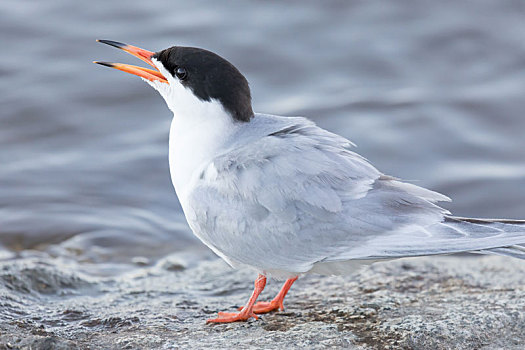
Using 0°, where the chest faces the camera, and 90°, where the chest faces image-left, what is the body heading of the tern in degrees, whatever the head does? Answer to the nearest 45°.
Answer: approximately 90°
